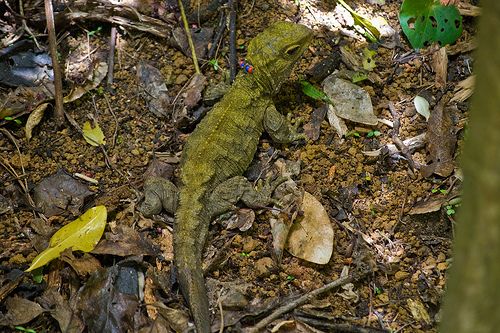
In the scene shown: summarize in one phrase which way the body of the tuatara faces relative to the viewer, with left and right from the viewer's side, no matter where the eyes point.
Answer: facing away from the viewer and to the right of the viewer

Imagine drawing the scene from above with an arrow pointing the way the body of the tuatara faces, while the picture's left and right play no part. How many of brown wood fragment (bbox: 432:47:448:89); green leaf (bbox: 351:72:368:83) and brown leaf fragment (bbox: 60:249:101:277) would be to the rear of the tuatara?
1

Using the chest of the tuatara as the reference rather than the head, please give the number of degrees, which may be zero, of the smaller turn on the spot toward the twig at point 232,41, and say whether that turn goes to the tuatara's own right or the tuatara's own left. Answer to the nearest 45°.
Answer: approximately 45° to the tuatara's own left

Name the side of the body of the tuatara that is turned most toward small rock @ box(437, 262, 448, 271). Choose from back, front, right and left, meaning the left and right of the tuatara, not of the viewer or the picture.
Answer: right

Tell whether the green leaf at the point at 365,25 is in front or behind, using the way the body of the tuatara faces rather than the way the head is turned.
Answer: in front

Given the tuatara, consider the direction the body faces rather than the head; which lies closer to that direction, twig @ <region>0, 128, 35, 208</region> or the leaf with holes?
the leaf with holes

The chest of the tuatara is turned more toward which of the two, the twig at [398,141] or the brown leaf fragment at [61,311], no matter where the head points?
the twig

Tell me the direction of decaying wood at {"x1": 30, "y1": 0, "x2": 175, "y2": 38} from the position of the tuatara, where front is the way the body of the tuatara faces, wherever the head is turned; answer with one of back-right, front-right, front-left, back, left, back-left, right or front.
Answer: left

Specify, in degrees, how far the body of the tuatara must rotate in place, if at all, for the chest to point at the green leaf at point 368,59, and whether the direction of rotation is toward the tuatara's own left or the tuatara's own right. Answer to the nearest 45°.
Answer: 0° — it already faces it

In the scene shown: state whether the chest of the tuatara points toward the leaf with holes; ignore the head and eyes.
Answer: yes

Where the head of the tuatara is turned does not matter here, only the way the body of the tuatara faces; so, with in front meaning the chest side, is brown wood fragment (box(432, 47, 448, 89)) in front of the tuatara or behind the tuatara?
in front

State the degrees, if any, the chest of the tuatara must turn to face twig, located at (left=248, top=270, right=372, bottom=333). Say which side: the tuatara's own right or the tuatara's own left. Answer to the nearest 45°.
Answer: approximately 90° to the tuatara's own right

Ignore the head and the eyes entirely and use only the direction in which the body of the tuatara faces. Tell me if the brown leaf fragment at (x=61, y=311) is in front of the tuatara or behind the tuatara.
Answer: behind
